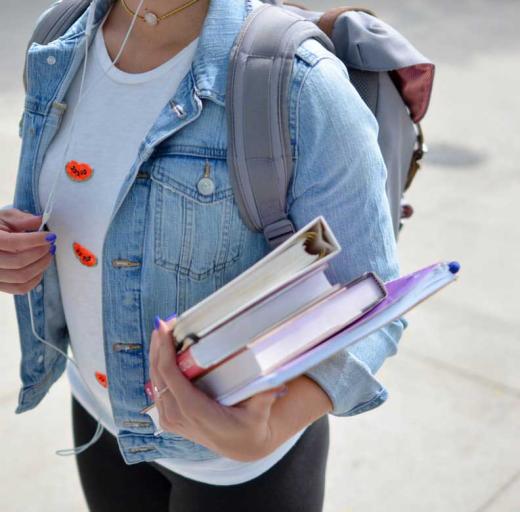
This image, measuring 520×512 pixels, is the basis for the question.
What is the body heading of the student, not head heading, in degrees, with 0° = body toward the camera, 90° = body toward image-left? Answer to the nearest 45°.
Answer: approximately 45°
